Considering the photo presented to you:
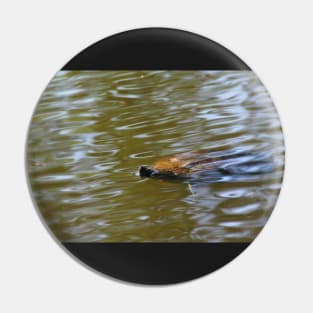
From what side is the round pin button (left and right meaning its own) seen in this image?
front
